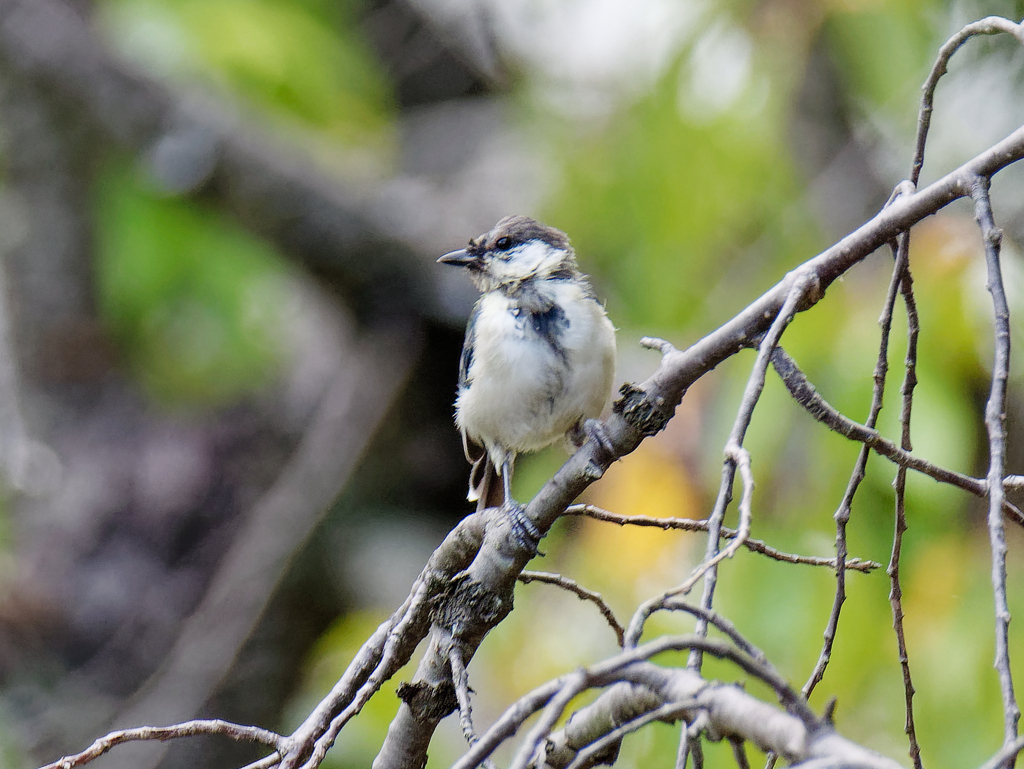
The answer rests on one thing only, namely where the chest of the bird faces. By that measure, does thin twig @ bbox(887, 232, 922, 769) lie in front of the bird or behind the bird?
in front

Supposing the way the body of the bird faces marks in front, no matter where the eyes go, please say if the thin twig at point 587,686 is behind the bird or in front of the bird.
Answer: in front

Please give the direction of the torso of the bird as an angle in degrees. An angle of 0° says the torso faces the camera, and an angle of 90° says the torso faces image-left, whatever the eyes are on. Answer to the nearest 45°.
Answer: approximately 0°

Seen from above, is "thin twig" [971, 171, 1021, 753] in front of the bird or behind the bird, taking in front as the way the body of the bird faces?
in front
